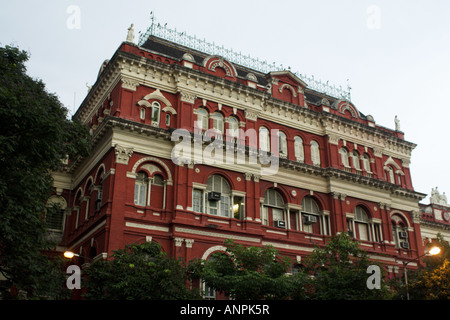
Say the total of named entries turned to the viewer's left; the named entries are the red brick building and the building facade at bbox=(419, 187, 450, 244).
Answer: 0

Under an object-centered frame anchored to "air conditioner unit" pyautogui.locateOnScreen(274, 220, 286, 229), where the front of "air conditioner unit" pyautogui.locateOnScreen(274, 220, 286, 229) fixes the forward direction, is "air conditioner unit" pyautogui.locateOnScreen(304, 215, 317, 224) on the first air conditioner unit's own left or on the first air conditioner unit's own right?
on the first air conditioner unit's own left

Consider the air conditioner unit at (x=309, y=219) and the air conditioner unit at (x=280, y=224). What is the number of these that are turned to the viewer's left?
0

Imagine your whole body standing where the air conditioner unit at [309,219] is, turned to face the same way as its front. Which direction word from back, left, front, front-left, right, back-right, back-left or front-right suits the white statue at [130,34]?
right

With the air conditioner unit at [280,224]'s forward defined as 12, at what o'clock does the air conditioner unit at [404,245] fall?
the air conditioner unit at [404,245] is roughly at 9 o'clock from the air conditioner unit at [280,224].

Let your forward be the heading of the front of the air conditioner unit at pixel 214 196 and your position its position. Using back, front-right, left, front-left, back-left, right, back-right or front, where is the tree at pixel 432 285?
front-left

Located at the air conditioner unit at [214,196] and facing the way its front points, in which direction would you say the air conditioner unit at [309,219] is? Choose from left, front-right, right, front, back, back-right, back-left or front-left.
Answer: left

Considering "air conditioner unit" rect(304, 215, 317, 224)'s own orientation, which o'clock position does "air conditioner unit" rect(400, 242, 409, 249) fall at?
"air conditioner unit" rect(400, 242, 409, 249) is roughly at 9 o'clock from "air conditioner unit" rect(304, 215, 317, 224).

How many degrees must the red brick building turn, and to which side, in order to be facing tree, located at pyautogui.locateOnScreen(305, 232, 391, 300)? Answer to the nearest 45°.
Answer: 0° — it already faces it

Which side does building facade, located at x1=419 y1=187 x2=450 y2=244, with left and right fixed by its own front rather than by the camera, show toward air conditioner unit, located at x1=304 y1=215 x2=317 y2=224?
right

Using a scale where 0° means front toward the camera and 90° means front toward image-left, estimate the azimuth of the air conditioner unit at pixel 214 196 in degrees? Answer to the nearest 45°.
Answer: approximately 315°

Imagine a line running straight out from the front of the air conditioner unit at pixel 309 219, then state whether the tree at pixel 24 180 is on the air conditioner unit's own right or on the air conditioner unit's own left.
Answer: on the air conditioner unit's own right

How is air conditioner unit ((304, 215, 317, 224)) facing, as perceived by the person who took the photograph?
facing the viewer and to the right of the viewer
